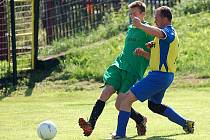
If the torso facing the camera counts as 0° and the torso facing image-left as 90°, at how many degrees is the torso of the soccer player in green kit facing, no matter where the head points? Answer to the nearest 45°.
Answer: approximately 45°

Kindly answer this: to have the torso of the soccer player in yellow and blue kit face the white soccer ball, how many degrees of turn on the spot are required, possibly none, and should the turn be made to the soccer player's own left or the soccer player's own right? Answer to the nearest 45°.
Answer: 0° — they already face it

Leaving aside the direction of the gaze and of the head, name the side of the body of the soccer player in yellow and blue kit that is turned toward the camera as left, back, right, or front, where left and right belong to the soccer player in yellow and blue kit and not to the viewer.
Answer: left

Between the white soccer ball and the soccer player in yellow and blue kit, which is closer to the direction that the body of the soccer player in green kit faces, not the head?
the white soccer ball

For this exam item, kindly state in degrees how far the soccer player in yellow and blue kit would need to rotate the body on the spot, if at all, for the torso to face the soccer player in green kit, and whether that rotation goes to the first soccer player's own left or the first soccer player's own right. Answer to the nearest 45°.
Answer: approximately 45° to the first soccer player's own right

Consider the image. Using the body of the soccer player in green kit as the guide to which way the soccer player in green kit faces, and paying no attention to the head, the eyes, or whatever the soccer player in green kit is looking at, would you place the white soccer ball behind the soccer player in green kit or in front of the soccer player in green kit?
in front

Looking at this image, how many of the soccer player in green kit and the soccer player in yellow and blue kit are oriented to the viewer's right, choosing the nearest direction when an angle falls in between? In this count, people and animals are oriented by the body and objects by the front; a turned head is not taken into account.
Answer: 0
